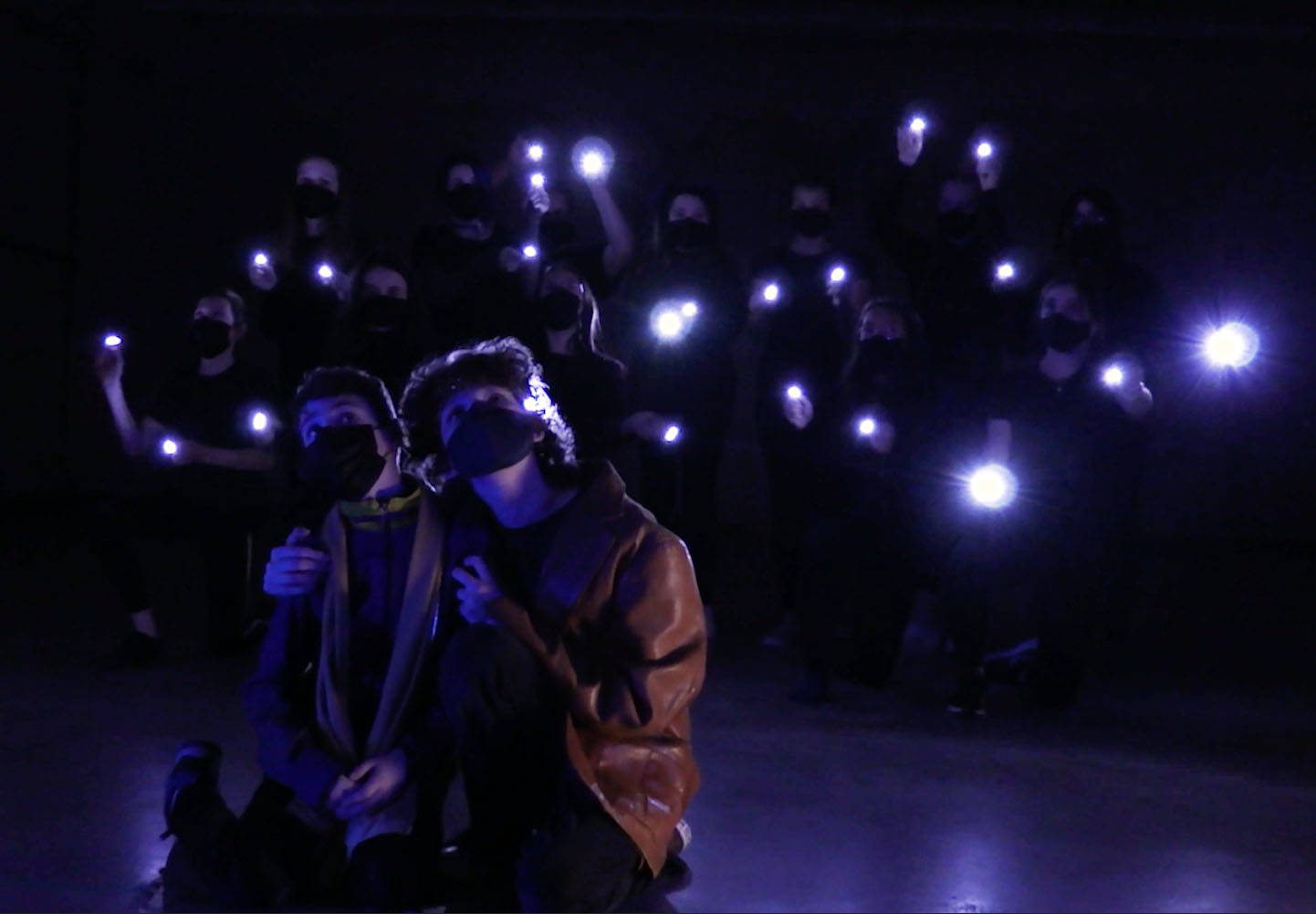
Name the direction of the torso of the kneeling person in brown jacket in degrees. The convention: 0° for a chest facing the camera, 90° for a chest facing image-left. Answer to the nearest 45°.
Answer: approximately 45°

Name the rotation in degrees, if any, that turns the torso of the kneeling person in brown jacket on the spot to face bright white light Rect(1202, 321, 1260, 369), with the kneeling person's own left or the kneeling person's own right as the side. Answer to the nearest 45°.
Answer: approximately 180°

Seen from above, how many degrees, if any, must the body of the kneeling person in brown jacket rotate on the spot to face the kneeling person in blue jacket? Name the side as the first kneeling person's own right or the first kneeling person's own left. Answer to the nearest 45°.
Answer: approximately 45° to the first kneeling person's own right

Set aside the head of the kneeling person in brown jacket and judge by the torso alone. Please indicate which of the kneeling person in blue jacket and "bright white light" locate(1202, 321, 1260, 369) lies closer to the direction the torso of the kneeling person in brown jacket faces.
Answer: the kneeling person in blue jacket
